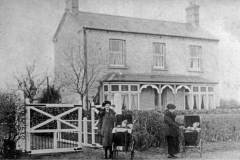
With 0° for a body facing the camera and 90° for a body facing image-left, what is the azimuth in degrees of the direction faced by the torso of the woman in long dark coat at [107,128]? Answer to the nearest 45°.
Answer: approximately 0°

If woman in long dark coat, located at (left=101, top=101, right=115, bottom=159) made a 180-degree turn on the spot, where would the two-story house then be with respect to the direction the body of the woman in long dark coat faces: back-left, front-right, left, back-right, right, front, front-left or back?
front

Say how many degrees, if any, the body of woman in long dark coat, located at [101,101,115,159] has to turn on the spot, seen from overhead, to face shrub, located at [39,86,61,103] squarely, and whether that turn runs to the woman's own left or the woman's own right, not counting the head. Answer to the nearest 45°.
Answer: approximately 180°

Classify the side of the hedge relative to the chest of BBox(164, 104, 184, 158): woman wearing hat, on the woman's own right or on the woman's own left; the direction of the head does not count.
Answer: on the woman's own left

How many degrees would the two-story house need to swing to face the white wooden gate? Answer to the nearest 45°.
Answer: approximately 45° to its right

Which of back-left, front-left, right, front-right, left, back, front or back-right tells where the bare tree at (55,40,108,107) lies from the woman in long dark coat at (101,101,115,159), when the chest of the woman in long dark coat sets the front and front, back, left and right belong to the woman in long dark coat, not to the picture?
back

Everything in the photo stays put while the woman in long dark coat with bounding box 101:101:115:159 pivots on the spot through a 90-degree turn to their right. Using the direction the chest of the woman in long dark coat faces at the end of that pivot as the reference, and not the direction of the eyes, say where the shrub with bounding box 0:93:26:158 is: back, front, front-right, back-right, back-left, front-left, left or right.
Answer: front

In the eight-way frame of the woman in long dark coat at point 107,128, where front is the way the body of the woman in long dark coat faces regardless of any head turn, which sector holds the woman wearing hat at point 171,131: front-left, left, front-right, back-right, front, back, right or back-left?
left

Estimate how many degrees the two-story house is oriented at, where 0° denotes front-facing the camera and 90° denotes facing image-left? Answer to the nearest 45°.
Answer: approximately 315°
